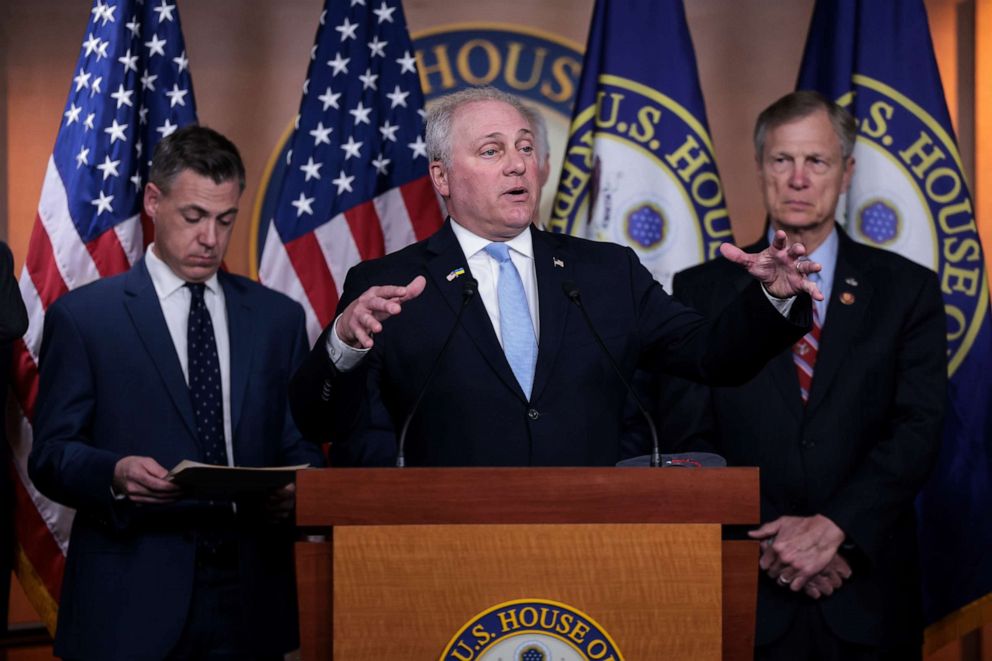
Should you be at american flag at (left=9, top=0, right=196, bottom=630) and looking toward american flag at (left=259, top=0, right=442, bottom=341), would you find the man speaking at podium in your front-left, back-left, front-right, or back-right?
front-right

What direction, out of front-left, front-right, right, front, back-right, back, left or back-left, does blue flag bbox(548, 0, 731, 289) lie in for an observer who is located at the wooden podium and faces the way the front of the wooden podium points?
back

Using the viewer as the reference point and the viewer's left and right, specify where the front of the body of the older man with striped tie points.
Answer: facing the viewer and to the left of the viewer

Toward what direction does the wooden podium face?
toward the camera

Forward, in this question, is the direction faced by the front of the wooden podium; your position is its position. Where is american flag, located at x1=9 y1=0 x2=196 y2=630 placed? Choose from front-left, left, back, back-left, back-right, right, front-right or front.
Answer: back-right

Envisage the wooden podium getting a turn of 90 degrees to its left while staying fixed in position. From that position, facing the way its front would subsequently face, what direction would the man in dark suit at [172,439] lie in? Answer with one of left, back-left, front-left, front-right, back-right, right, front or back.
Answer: back-left

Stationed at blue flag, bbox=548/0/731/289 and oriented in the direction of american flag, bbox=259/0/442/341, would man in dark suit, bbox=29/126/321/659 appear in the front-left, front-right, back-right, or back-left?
front-left

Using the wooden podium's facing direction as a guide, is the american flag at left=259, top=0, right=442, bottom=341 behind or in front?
behind

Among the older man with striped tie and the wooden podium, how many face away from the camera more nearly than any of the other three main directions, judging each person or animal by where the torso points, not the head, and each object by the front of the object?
0
